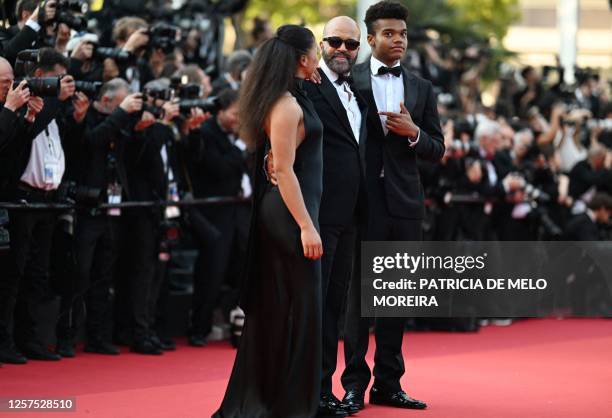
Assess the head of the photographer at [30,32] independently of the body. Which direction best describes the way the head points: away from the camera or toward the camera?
toward the camera

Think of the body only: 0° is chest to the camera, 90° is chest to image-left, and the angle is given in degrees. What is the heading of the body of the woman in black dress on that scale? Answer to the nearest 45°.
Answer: approximately 270°

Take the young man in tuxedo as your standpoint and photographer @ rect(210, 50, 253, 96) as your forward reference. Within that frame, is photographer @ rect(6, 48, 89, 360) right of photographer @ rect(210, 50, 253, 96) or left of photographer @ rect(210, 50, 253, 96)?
left

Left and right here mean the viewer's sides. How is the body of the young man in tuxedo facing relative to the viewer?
facing the viewer

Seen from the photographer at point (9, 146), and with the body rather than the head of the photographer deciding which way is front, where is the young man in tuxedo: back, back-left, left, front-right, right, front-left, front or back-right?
front-right

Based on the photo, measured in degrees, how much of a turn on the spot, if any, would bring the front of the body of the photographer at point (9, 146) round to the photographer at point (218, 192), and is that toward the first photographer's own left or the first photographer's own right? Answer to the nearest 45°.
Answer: approximately 45° to the first photographer's own left

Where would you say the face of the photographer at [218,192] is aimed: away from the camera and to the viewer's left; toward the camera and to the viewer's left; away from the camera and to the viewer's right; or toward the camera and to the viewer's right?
toward the camera and to the viewer's right

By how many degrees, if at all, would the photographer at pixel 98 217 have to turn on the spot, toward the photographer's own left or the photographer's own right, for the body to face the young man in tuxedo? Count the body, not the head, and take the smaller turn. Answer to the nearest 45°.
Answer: approximately 45° to the photographer's own right

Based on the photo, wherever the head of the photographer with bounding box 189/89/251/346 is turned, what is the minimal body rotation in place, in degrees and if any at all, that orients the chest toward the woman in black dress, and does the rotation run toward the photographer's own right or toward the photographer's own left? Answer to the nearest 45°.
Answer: approximately 45° to the photographer's own right

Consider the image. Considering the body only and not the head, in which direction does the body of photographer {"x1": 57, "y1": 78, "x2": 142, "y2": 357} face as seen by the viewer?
to the viewer's right

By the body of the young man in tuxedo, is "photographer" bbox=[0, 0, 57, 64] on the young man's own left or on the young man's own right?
on the young man's own right

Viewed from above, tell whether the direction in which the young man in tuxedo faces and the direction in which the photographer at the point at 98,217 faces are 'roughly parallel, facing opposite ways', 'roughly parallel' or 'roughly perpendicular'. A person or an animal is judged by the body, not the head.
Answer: roughly perpendicular
